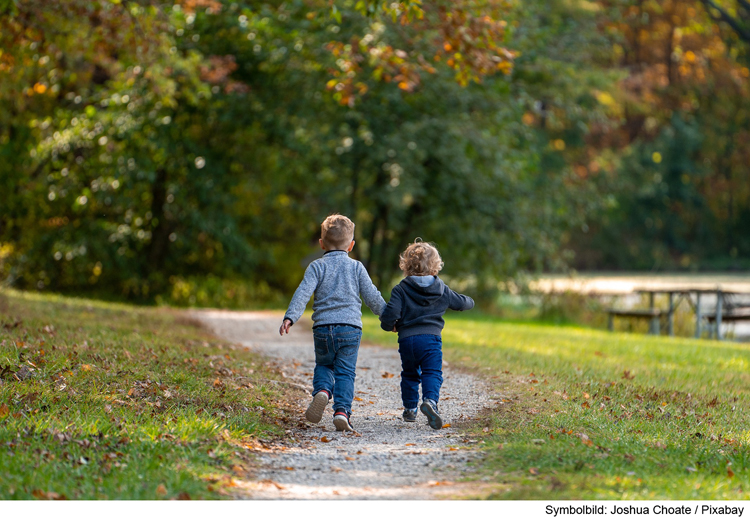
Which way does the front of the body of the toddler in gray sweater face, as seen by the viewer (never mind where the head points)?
away from the camera

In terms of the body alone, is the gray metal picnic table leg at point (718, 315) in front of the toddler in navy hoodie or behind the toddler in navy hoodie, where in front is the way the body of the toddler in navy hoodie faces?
in front

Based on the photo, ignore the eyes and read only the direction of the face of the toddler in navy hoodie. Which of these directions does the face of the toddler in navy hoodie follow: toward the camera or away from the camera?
away from the camera

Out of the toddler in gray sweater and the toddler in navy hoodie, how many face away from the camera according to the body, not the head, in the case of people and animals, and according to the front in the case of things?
2

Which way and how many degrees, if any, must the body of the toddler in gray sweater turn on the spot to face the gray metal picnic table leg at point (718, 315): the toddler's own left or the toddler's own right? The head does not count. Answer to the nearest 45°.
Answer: approximately 45° to the toddler's own right

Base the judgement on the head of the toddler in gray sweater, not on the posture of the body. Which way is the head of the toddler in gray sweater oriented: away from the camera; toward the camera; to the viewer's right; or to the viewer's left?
away from the camera

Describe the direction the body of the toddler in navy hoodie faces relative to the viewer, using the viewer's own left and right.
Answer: facing away from the viewer

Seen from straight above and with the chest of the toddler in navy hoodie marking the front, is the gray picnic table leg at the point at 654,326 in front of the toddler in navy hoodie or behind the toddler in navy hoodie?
in front
